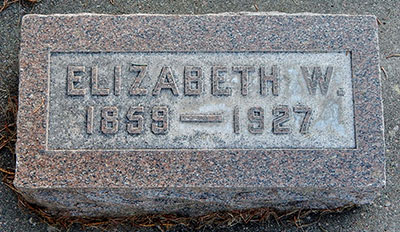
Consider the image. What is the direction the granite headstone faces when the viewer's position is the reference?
facing the viewer
